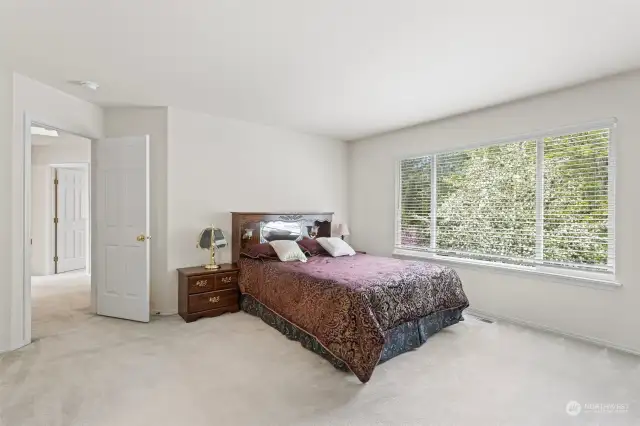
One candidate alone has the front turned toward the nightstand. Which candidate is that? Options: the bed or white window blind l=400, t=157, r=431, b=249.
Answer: the white window blind

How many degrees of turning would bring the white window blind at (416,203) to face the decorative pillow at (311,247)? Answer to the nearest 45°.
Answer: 0° — it already faces it

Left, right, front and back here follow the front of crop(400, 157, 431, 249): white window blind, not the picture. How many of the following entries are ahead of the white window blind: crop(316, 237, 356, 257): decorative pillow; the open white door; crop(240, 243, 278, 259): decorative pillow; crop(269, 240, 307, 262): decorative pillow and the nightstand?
5

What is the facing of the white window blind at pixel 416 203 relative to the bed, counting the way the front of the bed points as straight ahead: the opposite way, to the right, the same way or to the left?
to the right

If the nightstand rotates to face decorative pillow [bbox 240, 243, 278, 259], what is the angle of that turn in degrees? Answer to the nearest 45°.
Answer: approximately 45° to its left

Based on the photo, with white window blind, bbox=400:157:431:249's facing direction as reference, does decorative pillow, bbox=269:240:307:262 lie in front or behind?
in front

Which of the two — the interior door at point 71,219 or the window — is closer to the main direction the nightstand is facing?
the window

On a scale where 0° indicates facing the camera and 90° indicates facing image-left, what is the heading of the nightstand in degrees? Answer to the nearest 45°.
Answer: approximately 315°

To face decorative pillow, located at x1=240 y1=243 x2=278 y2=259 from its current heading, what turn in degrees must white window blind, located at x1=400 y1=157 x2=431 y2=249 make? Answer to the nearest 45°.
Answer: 0° — it already faces it

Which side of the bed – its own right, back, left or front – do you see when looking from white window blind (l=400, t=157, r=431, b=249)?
left

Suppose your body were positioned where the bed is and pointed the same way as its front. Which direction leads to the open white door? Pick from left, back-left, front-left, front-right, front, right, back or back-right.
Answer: back-right
